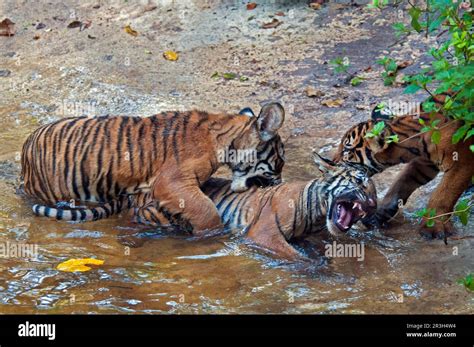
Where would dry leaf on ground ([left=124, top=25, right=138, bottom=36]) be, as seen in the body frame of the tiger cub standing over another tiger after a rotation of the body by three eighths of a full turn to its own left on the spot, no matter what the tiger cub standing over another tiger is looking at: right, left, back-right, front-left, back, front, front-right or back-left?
front-right

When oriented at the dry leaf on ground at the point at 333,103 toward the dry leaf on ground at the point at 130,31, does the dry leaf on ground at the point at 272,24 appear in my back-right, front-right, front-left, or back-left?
front-right

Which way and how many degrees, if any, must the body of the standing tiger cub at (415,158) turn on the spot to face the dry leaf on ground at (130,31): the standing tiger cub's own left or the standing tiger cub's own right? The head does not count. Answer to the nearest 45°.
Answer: approximately 45° to the standing tiger cub's own right

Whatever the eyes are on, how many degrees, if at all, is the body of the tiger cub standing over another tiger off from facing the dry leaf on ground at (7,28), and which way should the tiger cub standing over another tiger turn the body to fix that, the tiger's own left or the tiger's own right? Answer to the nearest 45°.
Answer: approximately 90° to the tiger's own left

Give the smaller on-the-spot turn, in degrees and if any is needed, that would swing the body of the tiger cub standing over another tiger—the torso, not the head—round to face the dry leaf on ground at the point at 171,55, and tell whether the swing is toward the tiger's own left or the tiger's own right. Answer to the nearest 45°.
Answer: approximately 90° to the tiger's own left

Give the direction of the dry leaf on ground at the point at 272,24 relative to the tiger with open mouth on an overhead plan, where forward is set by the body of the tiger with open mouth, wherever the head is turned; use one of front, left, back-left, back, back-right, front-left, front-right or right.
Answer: left

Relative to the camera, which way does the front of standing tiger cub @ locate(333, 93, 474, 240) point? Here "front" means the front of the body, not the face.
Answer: to the viewer's left

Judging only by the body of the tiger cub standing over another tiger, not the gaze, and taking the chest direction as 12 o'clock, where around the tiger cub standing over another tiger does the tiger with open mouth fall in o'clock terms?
The tiger with open mouth is roughly at 1 o'clock from the tiger cub standing over another tiger.

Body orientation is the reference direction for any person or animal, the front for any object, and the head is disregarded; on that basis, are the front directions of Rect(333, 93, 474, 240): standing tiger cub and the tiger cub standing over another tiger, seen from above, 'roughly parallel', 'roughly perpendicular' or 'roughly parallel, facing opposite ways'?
roughly parallel, facing opposite ways

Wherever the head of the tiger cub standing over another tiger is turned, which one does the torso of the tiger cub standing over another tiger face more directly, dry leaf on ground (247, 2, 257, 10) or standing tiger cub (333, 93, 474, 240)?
the standing tiger cub

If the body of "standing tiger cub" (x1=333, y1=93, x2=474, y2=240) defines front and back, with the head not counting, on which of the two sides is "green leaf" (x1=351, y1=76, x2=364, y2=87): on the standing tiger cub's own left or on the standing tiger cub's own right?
on the standing tiger cub's own right

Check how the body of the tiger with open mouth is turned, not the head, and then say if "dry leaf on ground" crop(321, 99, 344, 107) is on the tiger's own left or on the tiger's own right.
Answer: on the tiger's own left

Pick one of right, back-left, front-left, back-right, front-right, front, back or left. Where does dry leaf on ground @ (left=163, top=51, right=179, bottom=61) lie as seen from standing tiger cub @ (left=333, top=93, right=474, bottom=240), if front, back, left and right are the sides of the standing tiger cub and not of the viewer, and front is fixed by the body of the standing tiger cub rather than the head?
front-right

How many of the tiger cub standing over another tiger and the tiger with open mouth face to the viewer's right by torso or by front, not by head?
2

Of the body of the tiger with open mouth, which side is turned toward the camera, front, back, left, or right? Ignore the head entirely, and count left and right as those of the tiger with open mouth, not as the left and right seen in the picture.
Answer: right

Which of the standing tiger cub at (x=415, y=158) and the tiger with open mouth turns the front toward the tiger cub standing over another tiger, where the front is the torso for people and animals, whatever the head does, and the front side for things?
the standing tiger cub

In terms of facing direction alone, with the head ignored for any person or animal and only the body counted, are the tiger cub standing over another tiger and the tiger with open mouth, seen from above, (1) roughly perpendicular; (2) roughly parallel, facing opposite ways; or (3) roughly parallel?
roughly parallel

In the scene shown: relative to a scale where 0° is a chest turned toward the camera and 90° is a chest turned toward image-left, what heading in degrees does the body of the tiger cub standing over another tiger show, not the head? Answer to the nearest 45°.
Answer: approximately 270°
